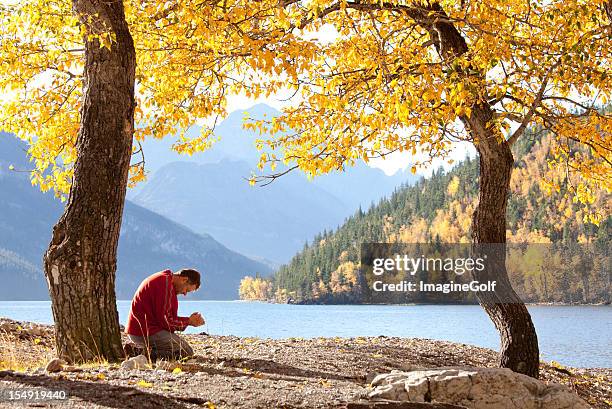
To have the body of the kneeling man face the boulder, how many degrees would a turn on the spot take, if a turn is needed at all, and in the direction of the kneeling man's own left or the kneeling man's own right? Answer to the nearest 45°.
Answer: approximately 45° to the kneeling man's own right

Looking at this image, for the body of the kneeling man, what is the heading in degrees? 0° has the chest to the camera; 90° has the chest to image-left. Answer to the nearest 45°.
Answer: approximately 270°

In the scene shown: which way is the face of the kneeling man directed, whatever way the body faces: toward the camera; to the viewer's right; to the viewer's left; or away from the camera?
to the viewer's right
